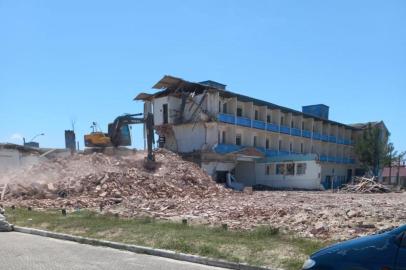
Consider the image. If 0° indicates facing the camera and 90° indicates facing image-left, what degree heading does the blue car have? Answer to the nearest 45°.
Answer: approximately 90°

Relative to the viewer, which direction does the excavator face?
to the viewer's right

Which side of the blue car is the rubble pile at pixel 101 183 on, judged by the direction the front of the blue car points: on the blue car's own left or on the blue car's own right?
on the blue car's own right
